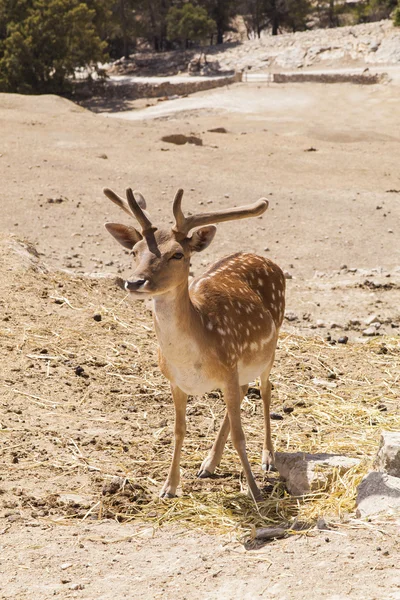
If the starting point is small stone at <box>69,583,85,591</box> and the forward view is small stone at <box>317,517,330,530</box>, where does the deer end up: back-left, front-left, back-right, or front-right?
front-left

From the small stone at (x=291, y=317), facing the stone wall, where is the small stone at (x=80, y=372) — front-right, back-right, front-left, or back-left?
back-left

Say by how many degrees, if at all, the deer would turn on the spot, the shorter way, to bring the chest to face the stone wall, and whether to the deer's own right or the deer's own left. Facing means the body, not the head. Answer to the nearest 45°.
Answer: approximately 135° to the deer's own right

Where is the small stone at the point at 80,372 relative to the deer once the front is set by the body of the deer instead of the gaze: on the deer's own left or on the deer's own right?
on the deer's own right

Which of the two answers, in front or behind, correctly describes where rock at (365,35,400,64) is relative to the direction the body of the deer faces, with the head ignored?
behind

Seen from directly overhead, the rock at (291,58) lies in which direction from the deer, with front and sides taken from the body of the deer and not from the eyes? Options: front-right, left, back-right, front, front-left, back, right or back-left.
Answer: back-right

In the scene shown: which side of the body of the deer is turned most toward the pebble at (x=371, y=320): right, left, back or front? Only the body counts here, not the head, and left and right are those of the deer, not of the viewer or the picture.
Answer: back

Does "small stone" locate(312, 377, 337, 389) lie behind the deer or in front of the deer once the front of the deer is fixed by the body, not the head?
behind

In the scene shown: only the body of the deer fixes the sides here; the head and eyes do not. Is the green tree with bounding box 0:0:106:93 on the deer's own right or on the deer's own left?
on the deer's own right

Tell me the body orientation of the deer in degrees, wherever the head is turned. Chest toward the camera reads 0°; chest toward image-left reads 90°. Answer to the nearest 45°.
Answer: approximately 45°
